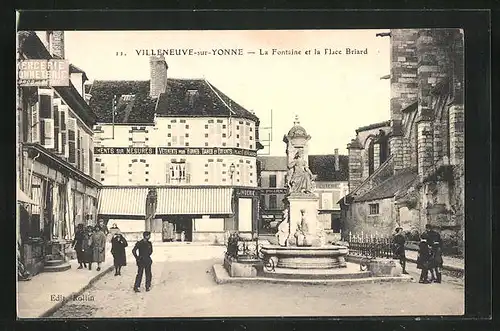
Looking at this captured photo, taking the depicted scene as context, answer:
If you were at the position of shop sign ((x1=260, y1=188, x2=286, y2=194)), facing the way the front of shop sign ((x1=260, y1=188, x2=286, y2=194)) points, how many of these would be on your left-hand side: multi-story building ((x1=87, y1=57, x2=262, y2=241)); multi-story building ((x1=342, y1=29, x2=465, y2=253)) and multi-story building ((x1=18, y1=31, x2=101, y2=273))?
1

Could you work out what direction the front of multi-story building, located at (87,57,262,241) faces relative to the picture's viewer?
facing the viewer

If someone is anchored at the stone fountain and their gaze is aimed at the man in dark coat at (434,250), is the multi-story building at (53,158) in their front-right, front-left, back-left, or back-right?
back-right

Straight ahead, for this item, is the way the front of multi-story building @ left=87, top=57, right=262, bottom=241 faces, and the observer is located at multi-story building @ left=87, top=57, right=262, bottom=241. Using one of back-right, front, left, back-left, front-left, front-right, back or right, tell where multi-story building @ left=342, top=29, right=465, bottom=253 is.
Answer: left

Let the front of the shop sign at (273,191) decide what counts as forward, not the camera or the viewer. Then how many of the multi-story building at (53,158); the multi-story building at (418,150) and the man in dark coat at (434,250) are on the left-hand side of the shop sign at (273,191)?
2

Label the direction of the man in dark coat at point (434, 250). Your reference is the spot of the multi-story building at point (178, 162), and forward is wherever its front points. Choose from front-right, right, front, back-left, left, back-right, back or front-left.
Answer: left
